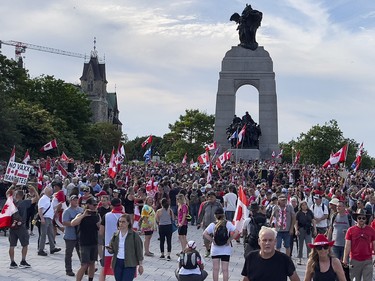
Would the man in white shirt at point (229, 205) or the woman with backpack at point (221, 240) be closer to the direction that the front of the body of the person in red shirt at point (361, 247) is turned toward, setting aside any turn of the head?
the woman with backpack

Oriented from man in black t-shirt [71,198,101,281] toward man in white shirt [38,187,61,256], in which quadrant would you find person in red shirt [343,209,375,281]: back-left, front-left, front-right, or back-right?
back-right

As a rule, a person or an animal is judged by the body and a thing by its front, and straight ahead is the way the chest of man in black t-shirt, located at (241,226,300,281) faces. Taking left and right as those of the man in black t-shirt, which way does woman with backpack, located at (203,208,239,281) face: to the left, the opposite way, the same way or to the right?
the opposite way

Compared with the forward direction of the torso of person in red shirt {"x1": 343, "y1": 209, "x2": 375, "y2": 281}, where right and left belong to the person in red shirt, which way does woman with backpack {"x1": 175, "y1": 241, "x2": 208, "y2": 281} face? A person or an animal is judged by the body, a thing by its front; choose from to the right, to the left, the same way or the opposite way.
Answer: the opposite way

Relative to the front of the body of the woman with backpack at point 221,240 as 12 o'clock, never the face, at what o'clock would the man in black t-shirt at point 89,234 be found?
The man in black t-shirt is roughly at 9 o'clock from the woman with backpack.

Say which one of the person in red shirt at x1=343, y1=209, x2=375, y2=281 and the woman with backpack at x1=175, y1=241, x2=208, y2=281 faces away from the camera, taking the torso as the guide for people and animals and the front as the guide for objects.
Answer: the woman with backpack

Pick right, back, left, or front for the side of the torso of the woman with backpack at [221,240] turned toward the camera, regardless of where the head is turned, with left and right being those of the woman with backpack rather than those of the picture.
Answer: back

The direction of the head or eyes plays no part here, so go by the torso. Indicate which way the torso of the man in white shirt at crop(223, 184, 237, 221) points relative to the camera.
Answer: away from the camera

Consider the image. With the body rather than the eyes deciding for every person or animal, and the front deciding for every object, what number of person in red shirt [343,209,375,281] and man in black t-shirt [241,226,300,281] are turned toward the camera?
2

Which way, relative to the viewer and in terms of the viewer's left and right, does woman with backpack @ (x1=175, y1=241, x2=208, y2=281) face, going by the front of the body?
facing away from the viewer
